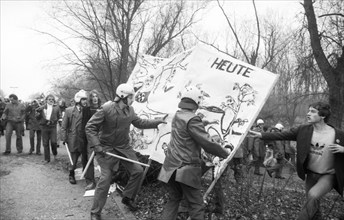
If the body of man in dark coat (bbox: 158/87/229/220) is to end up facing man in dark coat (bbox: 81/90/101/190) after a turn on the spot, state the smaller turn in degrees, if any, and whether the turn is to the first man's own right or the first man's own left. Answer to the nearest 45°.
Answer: approximately 90° to the first man's own left

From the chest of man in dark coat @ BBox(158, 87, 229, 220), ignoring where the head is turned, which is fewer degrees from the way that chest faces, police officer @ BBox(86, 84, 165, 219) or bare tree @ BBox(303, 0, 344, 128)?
the bare tree

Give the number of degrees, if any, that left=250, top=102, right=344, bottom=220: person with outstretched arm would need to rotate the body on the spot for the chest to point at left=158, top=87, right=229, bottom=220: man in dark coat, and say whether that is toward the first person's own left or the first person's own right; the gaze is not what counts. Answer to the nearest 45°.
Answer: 0° — they already face them

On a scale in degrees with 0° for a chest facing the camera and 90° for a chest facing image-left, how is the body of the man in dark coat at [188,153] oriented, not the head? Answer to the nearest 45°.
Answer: approximately 225°

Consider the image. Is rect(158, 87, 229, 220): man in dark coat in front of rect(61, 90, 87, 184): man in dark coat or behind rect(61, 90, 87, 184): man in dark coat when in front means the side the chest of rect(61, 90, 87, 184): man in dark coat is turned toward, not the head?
in front

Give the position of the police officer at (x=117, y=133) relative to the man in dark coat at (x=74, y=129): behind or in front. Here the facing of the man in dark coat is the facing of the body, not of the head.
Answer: in front

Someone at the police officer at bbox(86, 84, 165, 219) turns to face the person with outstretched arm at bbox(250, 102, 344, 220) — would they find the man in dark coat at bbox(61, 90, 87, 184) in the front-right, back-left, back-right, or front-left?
back-left

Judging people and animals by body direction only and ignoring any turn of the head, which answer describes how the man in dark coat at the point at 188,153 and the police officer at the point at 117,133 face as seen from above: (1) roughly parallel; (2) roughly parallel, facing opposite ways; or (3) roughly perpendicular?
roughly perpendicular

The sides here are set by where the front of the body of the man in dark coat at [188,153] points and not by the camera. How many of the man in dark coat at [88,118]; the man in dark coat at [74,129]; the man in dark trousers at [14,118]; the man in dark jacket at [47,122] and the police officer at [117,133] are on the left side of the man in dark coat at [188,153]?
5

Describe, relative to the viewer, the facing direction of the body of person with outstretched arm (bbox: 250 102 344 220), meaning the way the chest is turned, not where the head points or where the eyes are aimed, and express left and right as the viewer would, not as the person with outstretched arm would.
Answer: facing the viewer and to the left of the viewer

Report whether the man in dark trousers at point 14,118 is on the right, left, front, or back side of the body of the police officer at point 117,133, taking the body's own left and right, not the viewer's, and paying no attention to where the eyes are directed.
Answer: back

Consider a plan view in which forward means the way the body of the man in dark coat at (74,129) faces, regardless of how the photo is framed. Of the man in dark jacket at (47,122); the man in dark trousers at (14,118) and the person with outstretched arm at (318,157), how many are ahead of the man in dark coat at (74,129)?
1

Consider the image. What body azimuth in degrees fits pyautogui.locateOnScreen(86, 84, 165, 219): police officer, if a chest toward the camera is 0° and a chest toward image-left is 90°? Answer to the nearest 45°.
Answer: approximately 315°

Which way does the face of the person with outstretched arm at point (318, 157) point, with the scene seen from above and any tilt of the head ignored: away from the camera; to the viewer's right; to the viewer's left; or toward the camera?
to the viewer's left
